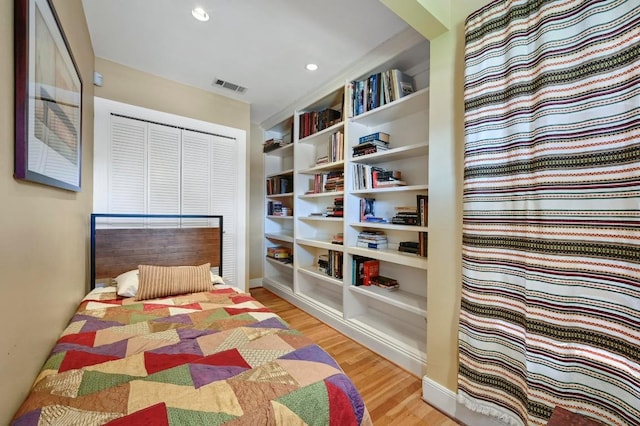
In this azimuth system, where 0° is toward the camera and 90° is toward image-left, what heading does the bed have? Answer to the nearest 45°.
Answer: approximately 0°

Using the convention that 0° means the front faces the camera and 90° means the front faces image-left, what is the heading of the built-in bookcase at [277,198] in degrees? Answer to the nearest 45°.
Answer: approximately 45°

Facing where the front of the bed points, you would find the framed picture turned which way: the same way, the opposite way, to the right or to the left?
to the left

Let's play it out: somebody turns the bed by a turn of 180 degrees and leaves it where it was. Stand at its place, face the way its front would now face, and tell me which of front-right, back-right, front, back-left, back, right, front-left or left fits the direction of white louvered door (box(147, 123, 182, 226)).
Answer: front

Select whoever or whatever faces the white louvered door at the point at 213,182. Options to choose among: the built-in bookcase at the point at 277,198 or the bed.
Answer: the built-in bookcase

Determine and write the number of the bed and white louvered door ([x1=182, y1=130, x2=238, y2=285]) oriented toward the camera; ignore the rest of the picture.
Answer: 2

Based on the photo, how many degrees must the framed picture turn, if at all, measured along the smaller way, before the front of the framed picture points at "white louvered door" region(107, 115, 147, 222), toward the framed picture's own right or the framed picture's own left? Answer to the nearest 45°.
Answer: approximately 135° to the framed picture's own left

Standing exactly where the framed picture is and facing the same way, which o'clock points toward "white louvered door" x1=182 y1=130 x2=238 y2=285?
The white louvered door is roughly at 9 o'clock from the framed picture.

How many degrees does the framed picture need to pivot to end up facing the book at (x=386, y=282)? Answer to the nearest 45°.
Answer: approximately 45° to its left

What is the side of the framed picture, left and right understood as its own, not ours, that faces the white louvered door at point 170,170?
left
